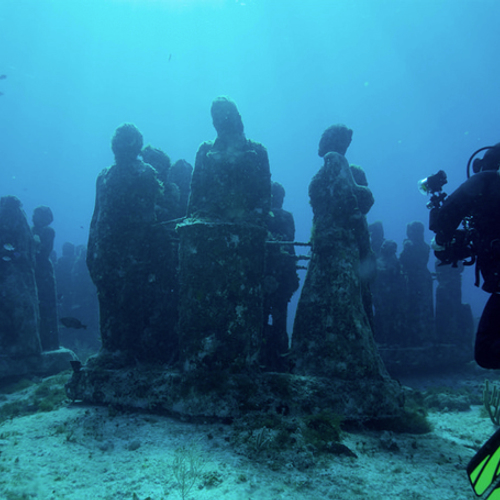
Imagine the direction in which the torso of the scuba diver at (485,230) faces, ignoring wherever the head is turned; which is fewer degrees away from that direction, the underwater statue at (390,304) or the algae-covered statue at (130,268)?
the algae-covered statue

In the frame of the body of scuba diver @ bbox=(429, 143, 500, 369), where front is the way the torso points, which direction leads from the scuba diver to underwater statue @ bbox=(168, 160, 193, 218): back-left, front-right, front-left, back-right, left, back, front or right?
front-right

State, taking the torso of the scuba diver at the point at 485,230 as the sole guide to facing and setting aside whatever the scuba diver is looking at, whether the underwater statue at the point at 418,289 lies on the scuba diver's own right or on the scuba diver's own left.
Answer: on the scuba diver's own right

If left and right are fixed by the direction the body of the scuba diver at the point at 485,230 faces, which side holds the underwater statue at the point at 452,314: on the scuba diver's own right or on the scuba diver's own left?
on the scuba diver's own right

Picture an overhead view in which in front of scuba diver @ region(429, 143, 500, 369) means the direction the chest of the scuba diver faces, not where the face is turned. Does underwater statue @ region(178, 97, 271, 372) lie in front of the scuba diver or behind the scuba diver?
in front

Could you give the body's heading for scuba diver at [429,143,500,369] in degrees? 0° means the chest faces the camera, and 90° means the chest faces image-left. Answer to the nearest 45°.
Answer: approximately 90°

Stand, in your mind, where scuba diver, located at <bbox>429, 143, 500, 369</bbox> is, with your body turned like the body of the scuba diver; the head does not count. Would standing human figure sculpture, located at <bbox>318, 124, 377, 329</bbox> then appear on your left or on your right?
on your right
